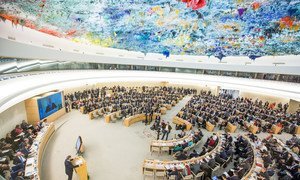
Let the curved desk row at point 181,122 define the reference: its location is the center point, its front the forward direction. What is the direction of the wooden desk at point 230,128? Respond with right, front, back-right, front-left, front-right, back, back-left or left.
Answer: back-left

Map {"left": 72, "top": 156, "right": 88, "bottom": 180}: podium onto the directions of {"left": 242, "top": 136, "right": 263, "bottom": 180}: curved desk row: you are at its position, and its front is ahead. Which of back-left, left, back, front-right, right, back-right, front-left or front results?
front-left

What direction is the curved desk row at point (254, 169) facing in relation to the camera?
to the viewer's left

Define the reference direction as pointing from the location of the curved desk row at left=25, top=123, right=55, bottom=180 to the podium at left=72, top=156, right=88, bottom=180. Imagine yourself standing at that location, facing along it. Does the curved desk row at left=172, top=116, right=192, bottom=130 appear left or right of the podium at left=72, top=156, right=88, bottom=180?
left

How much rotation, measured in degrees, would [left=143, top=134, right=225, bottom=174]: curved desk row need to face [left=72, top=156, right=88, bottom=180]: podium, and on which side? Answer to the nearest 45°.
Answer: approximately 90° to its left

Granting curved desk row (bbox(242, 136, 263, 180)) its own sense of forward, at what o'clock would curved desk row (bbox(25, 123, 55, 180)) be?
curved desk row (bbox(25, 123, 55, 180)) is roughly at 11 o'clock from curved desk row (bbox(242, 136, 263, 180)).

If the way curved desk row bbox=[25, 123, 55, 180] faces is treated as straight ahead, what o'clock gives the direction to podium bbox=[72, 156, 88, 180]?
The podium is roughly at 2 o'clock from the curved desk row.

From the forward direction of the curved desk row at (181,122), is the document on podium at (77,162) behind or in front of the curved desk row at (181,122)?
in front

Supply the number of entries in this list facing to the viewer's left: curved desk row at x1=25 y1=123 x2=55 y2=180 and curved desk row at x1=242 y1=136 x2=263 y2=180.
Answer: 1

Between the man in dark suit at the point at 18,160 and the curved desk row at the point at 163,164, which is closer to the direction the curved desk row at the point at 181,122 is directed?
the man in dark suit

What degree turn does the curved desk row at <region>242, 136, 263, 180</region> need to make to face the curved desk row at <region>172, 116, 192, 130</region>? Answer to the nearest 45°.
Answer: approximately 45° to its right

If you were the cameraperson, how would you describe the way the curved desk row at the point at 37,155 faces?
facing to the right of the viewer

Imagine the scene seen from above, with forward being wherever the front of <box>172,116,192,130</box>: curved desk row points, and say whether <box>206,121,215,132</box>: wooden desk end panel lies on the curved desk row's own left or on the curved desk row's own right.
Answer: on the curved desk row's own left

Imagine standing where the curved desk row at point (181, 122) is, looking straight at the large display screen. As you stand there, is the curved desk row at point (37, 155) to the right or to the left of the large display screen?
left
